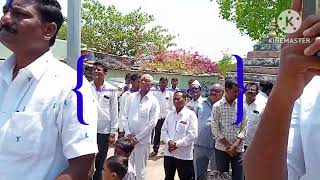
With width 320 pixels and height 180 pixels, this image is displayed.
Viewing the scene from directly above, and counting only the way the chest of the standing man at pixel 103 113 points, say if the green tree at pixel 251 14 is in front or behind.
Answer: behind

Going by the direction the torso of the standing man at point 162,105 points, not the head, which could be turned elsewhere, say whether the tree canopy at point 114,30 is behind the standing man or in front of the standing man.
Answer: behind

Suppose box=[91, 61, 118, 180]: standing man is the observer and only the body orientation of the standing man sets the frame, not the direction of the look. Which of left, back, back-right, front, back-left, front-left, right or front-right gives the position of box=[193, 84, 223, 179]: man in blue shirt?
back-left

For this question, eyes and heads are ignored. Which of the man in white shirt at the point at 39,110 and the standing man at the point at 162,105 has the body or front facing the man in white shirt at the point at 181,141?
the standing man

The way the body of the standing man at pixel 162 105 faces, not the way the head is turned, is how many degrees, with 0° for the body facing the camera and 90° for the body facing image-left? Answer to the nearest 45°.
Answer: approximately 0°

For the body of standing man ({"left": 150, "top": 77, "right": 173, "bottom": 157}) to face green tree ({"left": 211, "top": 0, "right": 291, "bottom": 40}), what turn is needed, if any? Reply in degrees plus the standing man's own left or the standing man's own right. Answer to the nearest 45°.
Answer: approximately 135° to the standing man's own left

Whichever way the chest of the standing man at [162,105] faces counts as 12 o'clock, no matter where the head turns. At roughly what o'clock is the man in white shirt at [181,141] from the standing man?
The man in white shirt is roughly at 12 o'clock from the standing man.

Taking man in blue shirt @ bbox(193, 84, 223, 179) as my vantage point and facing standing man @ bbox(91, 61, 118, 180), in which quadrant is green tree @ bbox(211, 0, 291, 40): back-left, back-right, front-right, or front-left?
back-right
